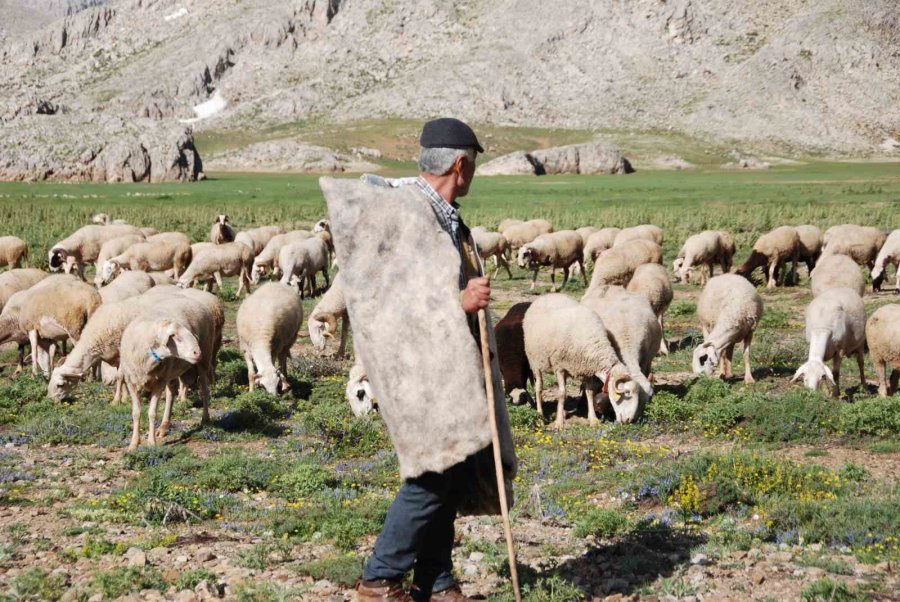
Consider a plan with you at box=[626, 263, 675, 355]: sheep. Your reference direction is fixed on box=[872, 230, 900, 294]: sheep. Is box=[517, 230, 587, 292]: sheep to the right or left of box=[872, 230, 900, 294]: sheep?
left

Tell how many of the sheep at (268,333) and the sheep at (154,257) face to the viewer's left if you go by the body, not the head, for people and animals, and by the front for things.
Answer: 1

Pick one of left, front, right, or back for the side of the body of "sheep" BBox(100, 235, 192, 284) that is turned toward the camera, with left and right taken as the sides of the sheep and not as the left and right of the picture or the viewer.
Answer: left

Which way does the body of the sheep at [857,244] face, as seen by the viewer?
to the viewer's right

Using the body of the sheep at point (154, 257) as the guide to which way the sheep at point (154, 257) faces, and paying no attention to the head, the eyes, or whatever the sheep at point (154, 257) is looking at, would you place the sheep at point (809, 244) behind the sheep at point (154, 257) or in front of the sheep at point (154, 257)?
behind

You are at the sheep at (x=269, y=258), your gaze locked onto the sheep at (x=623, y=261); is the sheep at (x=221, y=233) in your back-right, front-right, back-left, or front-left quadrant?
back-left

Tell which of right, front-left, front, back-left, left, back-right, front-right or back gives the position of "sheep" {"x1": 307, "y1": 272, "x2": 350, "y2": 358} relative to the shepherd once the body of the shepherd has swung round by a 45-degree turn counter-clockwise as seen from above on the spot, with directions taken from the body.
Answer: front-left

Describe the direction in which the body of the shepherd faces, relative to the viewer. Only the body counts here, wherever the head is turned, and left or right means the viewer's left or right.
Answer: facing to the right of the viewer

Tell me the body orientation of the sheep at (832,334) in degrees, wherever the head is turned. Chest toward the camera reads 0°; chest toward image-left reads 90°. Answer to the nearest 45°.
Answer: approximately 45°

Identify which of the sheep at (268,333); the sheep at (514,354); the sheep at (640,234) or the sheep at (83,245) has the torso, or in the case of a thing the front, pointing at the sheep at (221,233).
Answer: the sheep at (640,234)

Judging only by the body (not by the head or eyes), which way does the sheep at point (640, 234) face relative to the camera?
to the viewer's left

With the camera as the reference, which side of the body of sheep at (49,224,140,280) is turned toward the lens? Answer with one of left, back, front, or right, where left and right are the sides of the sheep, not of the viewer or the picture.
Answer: left

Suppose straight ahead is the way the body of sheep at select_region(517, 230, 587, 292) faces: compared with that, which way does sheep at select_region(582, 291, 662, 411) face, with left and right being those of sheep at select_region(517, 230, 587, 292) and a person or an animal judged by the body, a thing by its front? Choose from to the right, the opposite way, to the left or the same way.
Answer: to the left
